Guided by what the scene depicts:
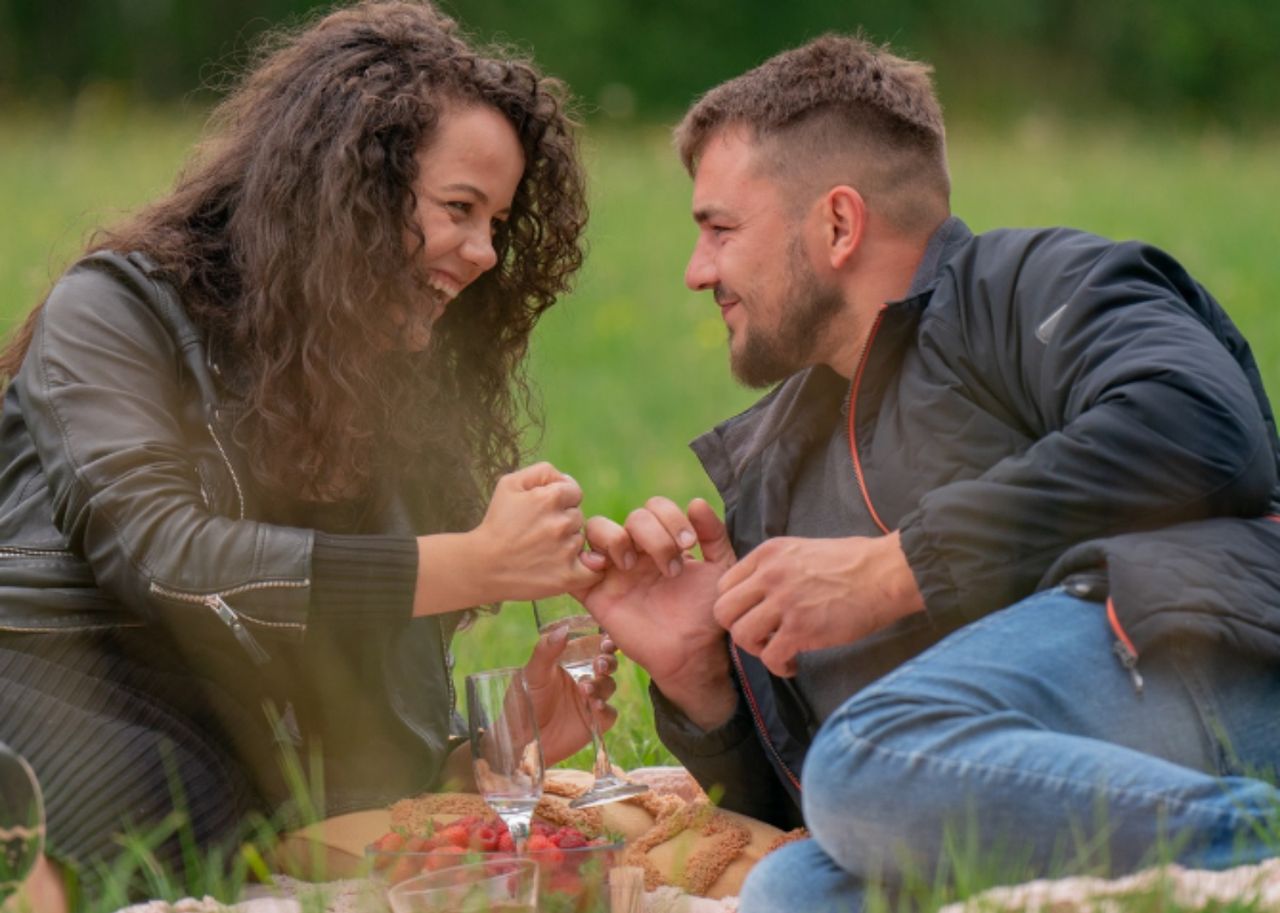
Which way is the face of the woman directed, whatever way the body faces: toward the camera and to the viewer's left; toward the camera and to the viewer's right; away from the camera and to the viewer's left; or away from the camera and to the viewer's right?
toward the camera and to the viewer's right

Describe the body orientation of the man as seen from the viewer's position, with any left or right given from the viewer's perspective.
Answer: facing the viewer and to the left of the viewer

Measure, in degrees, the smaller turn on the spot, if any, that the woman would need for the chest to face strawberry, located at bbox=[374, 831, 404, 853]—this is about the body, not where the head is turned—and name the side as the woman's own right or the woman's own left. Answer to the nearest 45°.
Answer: approximately 45° to the woman's own right

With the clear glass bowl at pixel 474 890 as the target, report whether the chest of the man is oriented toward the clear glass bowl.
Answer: yes

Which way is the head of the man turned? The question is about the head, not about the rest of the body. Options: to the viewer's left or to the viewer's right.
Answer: to the viewer's left

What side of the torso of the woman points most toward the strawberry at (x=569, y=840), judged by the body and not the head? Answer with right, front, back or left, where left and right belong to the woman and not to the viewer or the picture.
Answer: front

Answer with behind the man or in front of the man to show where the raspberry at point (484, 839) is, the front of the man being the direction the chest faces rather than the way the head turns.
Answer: in front

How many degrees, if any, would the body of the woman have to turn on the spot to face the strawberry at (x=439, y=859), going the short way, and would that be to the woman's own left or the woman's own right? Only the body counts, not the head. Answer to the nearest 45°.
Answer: approximately 45° to the woman's own right
